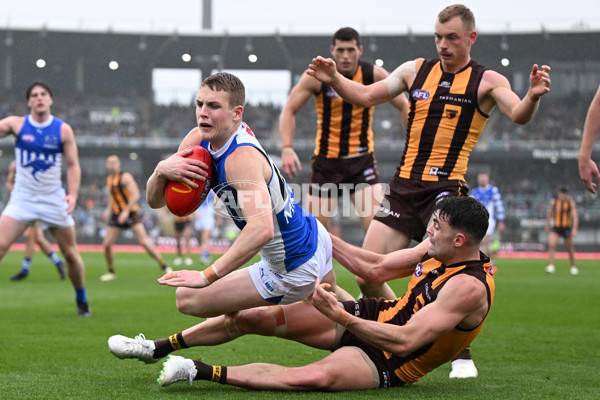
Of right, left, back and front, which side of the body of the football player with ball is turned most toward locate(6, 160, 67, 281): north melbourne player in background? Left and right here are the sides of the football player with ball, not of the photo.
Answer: right

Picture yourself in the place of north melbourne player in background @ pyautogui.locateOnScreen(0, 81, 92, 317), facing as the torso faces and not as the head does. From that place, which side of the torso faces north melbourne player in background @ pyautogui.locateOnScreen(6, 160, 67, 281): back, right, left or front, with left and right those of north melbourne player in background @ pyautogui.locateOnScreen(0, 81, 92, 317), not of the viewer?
back

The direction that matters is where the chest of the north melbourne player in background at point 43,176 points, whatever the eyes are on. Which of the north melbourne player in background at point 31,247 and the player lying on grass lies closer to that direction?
the player lying on grass

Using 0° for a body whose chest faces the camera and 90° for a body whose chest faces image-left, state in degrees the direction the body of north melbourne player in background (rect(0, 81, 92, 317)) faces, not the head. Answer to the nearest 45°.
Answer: approximately 0°

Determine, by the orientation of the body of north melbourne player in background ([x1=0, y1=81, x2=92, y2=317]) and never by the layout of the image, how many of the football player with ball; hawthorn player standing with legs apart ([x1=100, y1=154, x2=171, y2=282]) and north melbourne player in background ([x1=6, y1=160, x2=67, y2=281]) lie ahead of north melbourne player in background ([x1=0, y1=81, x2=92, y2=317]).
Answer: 1

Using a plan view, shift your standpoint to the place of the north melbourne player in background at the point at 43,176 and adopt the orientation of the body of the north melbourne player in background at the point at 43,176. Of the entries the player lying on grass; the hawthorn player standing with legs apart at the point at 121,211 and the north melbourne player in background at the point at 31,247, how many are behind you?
2

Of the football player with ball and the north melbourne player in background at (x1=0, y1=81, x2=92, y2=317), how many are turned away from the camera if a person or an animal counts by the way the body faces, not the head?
0

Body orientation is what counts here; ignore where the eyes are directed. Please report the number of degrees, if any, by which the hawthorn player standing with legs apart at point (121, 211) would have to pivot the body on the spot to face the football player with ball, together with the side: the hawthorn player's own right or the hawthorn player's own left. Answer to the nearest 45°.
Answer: approximately 45° to the hawthorn player's own left

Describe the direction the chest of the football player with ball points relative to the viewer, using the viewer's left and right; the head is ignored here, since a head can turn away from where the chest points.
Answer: facing the viewer and to the left of the viewer

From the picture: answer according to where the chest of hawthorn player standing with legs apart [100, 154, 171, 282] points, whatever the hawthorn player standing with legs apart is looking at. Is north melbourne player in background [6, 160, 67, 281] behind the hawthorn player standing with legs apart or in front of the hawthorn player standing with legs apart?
in front
